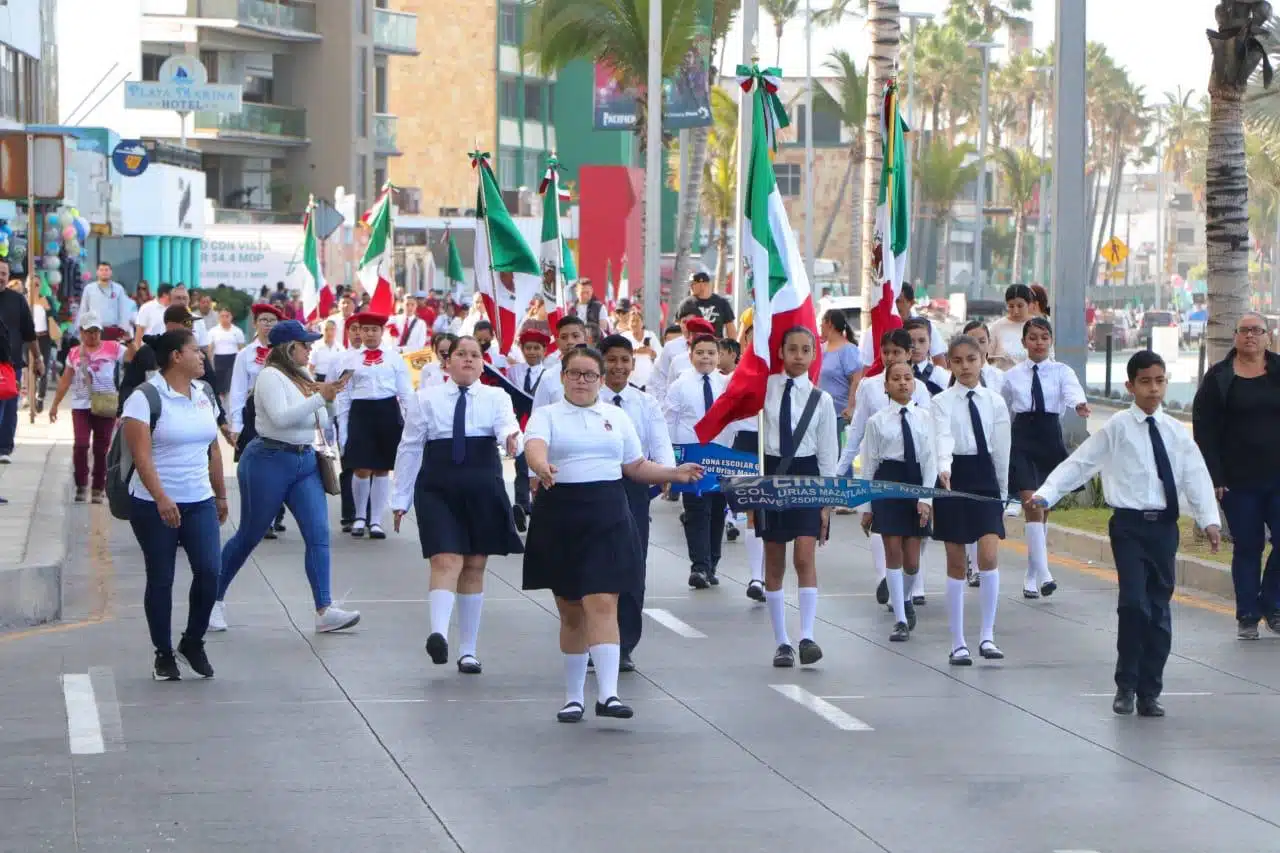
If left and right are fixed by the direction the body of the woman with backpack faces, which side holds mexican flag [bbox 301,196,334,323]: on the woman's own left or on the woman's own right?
on the woman's own left

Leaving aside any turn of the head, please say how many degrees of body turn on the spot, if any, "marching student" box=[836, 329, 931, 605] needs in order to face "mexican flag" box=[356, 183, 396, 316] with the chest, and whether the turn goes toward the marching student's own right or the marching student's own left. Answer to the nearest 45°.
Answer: approximately 135° to the marching student's own right

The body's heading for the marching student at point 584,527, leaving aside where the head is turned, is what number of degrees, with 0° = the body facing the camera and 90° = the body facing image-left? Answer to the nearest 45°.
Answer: approximately 0°

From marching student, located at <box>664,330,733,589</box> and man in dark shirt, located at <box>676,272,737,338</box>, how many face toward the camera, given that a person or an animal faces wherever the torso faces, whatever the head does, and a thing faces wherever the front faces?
2

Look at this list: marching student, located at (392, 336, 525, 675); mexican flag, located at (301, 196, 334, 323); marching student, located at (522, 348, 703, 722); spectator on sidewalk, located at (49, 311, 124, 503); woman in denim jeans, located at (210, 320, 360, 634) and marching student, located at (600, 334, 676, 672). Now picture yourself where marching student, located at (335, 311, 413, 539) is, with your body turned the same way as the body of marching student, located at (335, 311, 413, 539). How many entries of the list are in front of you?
4

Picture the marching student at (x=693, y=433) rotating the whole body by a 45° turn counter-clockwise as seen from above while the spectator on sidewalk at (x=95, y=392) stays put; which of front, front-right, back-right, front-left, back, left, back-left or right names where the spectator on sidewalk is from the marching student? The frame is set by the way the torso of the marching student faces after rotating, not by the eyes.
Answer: back

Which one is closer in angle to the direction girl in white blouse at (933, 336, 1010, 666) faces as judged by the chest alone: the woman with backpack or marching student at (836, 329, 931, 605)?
the woman with backpack

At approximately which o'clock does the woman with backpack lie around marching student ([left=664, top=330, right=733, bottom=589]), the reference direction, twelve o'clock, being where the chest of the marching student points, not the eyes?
The woman with backpack is roughly at 1 o'clock from the marching student.
